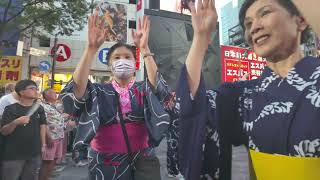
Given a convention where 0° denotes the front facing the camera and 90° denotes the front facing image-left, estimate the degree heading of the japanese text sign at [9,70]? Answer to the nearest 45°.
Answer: approximately 0°

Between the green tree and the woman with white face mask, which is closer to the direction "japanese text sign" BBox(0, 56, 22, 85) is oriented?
the woman with white face mask

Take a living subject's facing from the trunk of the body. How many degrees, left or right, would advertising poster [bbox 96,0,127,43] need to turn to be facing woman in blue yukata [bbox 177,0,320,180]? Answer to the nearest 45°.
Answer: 0° — it already faces them

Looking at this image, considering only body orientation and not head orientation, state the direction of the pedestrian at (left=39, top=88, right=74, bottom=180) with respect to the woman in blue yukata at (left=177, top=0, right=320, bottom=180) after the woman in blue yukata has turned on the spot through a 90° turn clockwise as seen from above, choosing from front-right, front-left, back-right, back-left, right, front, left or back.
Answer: front

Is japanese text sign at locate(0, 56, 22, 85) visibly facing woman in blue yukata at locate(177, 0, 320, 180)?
yes

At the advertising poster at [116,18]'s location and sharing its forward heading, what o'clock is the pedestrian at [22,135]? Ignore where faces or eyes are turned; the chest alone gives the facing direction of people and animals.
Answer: The pedestrian is roughly at 12 o'clock from the advertising poster.

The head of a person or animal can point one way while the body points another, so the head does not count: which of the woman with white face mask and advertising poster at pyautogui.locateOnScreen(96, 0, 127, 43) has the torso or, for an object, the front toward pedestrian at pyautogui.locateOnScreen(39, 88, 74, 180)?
the advertising poster

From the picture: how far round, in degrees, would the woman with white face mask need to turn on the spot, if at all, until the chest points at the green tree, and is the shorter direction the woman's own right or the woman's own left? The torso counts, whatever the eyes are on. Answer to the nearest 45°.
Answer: approximately 180°

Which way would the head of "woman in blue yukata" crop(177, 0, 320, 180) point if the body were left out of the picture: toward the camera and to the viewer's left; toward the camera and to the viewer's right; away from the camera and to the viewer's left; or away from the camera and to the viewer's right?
toward the camera and to the viewer's left

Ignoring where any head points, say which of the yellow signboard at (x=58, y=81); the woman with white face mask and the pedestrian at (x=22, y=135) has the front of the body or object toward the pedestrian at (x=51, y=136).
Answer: the yellow signboard
